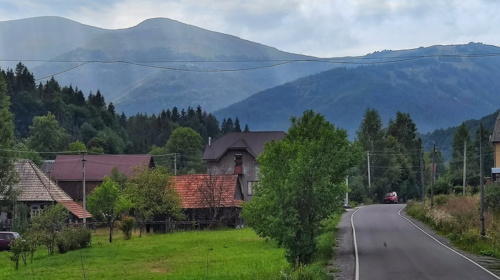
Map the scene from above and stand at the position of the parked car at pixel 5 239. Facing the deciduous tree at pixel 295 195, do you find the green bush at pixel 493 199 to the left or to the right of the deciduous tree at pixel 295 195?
left
